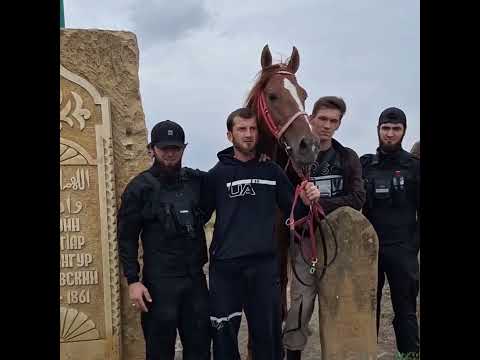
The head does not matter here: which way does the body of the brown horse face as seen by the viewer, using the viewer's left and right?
facing the viewer and to the right of the viewer

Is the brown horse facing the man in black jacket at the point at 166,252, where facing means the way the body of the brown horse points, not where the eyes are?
no

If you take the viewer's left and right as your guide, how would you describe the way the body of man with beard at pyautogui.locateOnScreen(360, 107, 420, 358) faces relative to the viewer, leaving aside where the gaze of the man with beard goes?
facing the viewer

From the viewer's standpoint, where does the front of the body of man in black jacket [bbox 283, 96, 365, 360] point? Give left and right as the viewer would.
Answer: facing the viewer and to the left of the viewer

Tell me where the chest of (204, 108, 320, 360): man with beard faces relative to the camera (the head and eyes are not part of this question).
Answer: toward the camera

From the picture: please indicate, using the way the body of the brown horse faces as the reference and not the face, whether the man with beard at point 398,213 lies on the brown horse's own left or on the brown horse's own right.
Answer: on the brown horse's own left

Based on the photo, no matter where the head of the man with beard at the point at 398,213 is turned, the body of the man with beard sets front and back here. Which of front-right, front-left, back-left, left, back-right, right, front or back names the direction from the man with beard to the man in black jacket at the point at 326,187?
front-right

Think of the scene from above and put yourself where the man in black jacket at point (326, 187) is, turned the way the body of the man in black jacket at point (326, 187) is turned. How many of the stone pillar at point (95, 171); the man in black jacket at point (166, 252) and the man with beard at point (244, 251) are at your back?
0

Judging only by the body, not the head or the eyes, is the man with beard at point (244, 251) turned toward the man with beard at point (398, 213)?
no

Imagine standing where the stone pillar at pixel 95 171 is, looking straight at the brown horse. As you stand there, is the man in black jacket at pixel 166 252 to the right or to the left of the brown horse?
right

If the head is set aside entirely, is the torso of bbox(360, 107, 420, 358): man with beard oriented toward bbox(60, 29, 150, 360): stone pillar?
no

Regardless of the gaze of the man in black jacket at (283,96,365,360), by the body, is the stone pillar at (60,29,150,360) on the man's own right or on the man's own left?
on the man's own right

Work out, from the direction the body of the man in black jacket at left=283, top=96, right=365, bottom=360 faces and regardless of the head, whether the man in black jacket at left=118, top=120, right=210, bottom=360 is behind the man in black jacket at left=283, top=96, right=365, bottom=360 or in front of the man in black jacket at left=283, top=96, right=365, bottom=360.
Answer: in front

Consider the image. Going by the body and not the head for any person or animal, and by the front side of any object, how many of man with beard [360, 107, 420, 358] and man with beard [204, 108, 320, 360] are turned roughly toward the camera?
2

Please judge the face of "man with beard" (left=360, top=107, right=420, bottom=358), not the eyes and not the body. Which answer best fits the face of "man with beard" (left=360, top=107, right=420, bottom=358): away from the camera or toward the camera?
toward the camera

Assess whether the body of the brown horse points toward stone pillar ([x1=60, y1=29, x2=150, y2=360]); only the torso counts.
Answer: no

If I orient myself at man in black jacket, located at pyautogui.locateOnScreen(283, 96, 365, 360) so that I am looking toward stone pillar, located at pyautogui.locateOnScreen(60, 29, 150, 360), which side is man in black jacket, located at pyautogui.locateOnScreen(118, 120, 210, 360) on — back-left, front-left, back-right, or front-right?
front-left

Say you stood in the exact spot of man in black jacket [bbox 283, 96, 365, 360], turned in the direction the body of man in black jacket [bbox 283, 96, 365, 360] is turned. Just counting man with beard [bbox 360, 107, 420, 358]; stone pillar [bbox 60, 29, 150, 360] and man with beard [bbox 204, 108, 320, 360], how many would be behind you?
1

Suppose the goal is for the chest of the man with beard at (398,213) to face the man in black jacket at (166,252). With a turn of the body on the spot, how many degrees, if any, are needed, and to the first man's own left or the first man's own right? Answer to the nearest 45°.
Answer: approximately 45° to the first man's own right

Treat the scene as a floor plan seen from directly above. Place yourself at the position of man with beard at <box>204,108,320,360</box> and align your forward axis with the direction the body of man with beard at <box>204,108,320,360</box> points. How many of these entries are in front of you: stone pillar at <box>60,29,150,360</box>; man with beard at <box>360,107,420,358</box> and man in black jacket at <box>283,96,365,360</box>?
0

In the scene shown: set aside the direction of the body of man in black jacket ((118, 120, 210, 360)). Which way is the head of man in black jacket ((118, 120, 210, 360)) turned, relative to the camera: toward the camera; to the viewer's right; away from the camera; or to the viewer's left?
toward the camera
